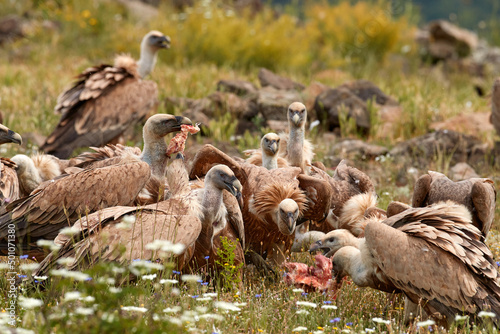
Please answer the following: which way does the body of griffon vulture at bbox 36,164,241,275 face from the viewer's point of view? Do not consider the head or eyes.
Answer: to the viewer's right

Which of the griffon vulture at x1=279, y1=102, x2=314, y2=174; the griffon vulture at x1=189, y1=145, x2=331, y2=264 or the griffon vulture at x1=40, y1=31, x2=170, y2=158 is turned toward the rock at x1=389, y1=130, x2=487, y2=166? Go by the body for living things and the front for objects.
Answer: the griffon vulture at x1=40, y1=31, x2=170, y2=158

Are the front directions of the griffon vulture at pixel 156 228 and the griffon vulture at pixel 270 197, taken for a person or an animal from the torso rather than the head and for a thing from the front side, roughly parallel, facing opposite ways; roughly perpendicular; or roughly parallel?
roughly perpendicular

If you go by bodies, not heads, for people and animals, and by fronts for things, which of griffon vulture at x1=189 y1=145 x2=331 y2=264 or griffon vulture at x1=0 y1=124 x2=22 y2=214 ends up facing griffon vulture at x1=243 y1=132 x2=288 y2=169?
griffon vulture at x1=0 y1=124 x2=22 y2=214

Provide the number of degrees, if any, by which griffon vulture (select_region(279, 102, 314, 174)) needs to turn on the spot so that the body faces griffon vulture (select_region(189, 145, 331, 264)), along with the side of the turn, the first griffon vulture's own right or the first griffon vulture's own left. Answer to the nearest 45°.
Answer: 0° — it already faces it

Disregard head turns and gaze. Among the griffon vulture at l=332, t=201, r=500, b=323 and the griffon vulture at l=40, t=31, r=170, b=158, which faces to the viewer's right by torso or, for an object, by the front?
the griffon vulture at l=40, t=31, r=170, b=158

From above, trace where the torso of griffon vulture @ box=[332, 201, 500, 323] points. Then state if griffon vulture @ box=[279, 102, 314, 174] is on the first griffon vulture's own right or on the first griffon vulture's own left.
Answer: on the first griffon vulture's own right

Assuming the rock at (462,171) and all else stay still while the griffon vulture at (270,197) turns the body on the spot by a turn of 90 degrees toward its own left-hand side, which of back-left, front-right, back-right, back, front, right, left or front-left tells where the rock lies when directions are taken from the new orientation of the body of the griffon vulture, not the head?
front-left

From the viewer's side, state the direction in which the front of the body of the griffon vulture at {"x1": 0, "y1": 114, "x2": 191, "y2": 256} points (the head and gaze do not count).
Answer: to the viewer's right

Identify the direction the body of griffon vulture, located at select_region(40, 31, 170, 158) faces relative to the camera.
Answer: to the viewer's right

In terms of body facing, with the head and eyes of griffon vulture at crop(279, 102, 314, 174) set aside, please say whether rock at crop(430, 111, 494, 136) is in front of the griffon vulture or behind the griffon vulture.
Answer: behind

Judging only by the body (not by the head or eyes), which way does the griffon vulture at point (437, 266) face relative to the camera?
to the viewer's left

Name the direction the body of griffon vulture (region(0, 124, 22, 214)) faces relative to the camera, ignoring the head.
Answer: to the viewer's right

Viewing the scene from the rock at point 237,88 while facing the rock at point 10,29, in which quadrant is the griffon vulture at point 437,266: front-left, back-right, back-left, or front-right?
back-left

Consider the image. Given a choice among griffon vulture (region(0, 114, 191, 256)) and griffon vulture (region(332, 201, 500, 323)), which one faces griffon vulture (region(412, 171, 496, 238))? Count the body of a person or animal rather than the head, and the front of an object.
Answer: griffon vulture (region(0, 114, 191, 256))

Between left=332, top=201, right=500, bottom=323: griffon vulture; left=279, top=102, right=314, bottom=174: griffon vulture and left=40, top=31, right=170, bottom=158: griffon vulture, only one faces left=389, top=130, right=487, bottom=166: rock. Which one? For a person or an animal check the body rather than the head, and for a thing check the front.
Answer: left=40, top=31, right=170, bottom=158: griffon vulture
